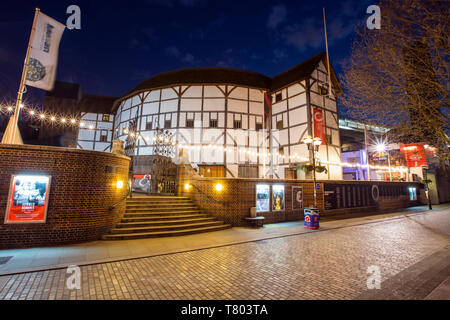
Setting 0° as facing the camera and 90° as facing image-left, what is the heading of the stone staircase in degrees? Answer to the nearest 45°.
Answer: approximately 0°

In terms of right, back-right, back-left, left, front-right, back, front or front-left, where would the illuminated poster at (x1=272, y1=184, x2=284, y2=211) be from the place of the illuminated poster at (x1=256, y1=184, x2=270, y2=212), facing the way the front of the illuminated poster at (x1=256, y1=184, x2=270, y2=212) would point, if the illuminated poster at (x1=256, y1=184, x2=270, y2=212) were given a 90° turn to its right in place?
back-right

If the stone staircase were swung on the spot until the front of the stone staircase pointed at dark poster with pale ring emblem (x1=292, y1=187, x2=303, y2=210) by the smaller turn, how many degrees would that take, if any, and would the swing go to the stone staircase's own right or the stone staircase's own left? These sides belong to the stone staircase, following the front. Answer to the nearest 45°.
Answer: approximately 90° to the stone staircase's own left

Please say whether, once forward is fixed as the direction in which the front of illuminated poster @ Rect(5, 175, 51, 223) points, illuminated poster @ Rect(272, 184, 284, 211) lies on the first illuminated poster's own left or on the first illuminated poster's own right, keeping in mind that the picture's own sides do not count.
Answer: on the first illuminated poster's own left

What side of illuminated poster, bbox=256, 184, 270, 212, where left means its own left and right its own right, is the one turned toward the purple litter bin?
left

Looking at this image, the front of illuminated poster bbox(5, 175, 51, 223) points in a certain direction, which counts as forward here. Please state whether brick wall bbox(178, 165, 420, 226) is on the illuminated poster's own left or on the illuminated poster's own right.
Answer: on the illuminated poster's own left
